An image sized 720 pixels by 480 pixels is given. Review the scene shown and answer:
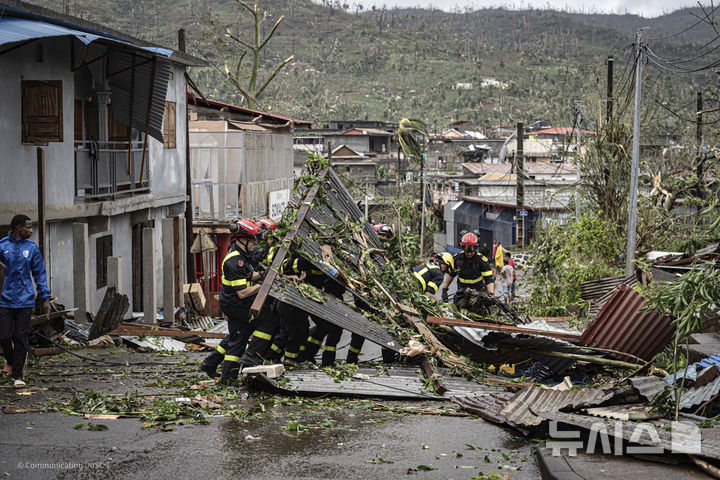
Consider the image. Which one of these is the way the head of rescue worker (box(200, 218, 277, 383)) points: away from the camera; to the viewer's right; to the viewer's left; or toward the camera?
to the viewer's right

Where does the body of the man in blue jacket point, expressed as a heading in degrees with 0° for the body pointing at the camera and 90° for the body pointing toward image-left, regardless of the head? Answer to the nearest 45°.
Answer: approximately 0°

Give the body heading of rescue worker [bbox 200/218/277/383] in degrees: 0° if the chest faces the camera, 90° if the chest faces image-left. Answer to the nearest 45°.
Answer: approximately 270°

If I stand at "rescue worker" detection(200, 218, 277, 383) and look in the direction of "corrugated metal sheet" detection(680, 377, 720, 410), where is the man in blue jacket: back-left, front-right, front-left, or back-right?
back-right

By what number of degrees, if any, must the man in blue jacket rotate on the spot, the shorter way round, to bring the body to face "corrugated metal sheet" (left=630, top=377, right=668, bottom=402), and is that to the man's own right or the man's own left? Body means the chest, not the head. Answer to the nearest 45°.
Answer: approximately 45° to the man's own left

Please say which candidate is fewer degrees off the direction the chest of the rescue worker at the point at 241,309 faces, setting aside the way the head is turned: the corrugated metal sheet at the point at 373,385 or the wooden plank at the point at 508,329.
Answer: the wooden plank

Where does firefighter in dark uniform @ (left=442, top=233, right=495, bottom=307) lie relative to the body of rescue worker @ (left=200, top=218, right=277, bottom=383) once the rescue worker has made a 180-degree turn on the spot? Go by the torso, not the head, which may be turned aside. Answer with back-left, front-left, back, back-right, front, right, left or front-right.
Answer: back-right

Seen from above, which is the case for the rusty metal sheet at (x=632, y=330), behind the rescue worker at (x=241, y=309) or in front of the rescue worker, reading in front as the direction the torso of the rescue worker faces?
in front
